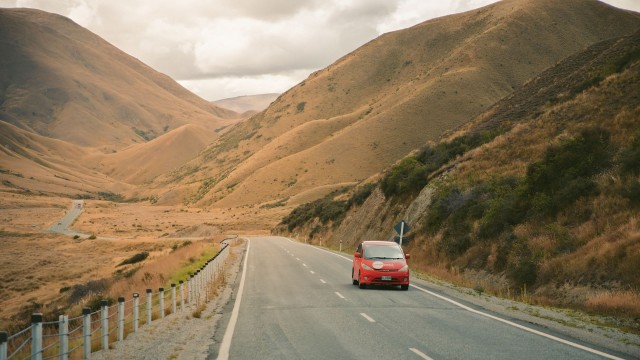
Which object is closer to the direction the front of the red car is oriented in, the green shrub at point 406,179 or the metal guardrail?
the metal guardrail

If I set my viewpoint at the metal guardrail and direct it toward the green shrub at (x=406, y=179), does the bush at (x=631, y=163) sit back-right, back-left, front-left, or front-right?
front-right

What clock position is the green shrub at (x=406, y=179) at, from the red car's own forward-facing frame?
The green shrub is roughly at 6 o'clock from the red car.

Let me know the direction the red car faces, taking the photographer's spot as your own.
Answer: facing the viewer

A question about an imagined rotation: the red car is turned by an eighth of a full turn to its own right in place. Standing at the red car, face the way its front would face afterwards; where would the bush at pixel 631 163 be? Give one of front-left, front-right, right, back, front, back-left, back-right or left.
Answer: back-left
